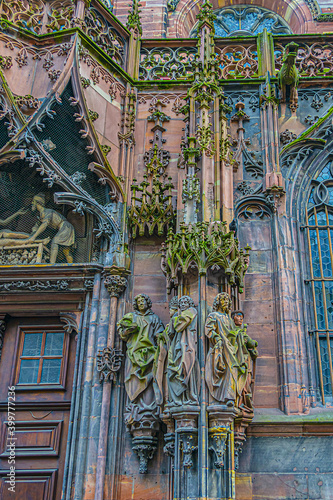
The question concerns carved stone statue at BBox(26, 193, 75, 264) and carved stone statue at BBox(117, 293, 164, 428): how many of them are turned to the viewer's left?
1

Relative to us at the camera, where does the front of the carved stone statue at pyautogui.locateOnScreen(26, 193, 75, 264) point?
facing to the left of the viewer

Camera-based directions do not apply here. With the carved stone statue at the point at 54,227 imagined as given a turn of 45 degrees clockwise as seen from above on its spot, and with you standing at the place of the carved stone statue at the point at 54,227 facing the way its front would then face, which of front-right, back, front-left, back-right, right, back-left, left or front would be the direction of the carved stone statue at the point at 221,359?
back

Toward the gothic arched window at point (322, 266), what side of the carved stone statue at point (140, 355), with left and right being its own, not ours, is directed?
left

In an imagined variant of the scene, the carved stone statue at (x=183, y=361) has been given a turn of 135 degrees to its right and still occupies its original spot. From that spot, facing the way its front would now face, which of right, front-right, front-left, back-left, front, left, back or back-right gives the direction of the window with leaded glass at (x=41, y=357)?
front-left

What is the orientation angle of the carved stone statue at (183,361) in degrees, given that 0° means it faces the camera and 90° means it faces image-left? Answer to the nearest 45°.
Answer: approximately 45°

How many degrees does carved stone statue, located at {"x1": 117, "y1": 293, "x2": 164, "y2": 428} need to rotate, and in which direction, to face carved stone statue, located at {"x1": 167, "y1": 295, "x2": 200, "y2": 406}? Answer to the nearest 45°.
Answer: approximately 45° to its left

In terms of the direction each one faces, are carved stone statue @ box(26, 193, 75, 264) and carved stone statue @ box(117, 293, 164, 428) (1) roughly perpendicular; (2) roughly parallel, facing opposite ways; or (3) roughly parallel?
roughly perpendicular

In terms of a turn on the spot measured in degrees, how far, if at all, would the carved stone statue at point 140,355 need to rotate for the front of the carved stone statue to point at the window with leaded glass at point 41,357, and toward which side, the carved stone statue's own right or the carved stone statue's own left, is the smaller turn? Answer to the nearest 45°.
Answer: approximately 135° to the carved stone statue's own right

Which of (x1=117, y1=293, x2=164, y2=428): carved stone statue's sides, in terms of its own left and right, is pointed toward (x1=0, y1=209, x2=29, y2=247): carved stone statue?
right

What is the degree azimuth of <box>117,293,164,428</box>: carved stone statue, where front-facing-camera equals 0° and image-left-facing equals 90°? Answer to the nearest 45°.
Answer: approximately 0°

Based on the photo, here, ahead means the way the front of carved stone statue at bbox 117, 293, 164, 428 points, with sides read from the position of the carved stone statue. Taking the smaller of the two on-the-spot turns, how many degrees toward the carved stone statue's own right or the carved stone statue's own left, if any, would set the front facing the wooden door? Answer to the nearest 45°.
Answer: approximately 135° to the carved stone statue's own right
